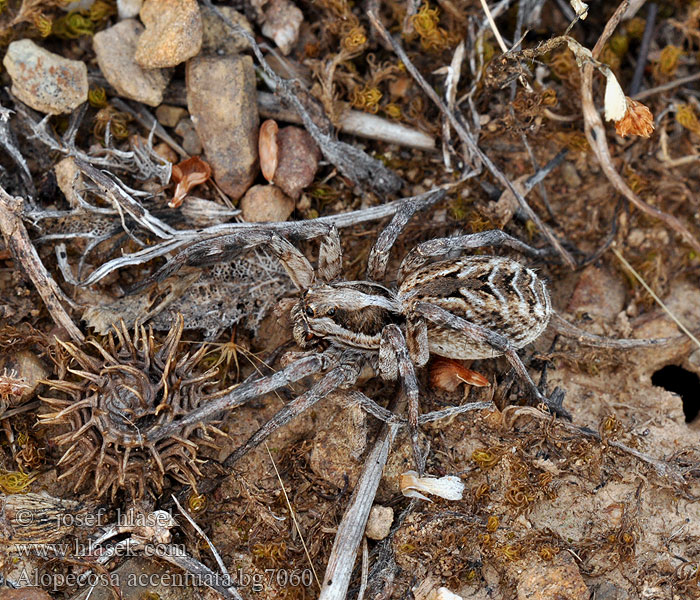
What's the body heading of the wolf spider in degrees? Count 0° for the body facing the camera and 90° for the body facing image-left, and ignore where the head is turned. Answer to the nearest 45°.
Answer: approximately 90°

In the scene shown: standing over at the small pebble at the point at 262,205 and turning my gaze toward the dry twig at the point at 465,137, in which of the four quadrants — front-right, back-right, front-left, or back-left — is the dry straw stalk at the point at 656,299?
front-right

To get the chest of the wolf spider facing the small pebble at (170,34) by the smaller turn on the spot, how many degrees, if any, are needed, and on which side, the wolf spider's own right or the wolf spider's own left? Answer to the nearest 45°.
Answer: approximately 45° to the wolf spider's own right

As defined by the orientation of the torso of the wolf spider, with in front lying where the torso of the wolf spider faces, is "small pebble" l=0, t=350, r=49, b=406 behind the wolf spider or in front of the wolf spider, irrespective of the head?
in front

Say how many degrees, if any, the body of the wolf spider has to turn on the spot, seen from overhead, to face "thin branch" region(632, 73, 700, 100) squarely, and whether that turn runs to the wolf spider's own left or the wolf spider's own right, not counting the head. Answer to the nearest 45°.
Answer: approximately 135° to the wolf spider's own right

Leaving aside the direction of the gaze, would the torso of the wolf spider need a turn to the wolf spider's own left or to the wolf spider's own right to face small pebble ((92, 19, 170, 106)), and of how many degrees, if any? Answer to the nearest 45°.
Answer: approximately 45° to the wolf spider's own right

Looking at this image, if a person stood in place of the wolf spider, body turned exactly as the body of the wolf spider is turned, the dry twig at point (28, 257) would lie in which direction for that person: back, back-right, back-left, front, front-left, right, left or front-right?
front
